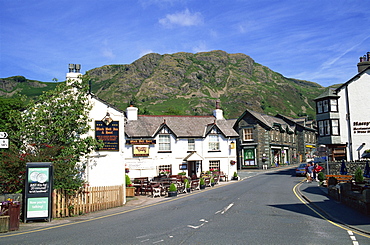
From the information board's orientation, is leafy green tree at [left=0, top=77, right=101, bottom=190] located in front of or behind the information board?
behind

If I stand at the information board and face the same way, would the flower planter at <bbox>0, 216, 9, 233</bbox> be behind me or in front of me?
in front

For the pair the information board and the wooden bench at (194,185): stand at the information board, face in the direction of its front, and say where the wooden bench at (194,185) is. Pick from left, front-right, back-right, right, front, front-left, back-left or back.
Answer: back-left

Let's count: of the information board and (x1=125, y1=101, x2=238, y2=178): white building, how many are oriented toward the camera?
2

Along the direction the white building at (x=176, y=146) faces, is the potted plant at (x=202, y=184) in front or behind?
in front

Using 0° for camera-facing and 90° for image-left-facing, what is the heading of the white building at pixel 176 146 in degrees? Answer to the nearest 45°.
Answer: approximately 0°

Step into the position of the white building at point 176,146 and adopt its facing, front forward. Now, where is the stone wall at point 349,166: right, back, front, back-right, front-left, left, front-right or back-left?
left

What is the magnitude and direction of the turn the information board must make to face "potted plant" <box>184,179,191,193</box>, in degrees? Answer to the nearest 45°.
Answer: approximately 135° to its left

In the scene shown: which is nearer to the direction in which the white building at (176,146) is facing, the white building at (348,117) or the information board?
the information board

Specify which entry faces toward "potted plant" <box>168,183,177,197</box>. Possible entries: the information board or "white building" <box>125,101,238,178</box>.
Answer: the white building

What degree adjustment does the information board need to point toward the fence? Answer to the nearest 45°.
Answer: approximately 135° to its left

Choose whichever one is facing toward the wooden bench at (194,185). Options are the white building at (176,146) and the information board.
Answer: the white building

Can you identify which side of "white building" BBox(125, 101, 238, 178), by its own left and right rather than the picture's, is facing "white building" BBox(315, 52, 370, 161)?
left
